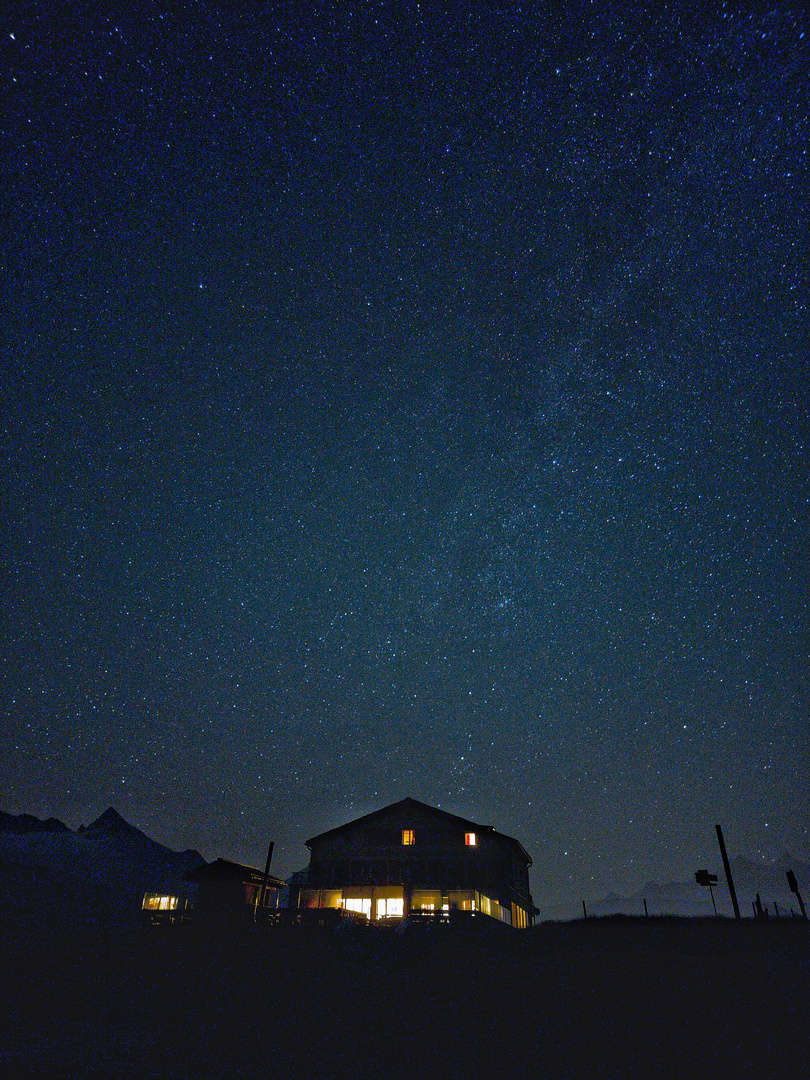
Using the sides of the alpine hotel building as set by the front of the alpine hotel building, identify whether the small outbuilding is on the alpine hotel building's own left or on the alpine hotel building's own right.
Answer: on the alpine hotel building's own right

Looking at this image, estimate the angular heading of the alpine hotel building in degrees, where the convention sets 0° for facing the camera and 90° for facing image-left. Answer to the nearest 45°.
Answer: approximately 0°
